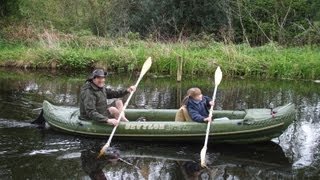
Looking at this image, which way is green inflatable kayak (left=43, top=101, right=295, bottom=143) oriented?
to the viewer's right

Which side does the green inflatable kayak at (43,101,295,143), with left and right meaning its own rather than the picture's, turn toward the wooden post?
left
